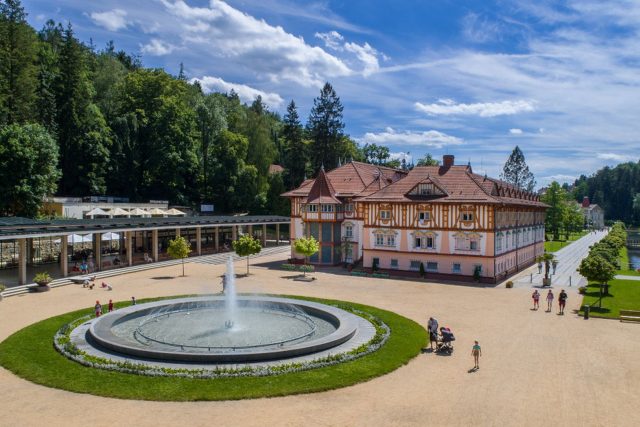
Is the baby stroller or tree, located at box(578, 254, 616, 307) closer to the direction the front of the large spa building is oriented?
the baby stroller

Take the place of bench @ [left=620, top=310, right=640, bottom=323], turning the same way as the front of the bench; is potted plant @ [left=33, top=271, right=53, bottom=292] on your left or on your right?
on your right

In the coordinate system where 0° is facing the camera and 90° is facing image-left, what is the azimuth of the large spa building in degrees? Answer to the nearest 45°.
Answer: approximately 45°

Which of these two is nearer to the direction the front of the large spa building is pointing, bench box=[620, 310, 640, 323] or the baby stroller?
the baby stroller

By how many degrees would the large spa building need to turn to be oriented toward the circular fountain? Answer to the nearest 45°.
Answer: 0° — it already faces it

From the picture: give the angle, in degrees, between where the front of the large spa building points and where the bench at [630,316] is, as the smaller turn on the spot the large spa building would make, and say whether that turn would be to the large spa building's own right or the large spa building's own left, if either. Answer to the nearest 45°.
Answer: approximately 90° to the large spa building's own left
